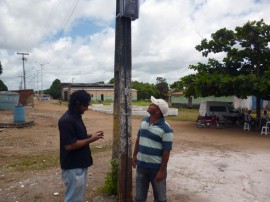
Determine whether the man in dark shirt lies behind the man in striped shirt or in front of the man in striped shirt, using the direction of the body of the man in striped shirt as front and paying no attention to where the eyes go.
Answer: in front

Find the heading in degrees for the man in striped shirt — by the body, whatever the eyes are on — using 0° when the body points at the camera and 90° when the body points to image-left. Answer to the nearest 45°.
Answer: approximately 45°

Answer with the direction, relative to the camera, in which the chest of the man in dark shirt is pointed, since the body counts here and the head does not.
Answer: to the viewer's right

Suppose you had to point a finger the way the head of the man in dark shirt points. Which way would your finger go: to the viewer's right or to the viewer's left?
to the viewer's right
